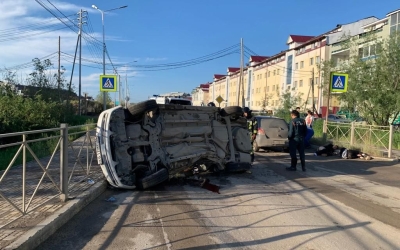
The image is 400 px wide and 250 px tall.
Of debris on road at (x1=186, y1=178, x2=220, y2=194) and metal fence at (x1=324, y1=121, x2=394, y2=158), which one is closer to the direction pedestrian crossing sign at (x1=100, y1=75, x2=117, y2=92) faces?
the debris on road

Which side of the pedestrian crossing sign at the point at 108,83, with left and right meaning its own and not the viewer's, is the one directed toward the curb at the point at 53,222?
front

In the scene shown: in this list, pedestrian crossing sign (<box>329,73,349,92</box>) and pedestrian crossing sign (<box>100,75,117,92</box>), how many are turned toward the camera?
2

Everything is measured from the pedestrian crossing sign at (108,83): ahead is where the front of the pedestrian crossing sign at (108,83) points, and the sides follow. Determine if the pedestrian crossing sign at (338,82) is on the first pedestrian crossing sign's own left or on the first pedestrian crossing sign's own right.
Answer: on the first pedestrian crossing sign's own left

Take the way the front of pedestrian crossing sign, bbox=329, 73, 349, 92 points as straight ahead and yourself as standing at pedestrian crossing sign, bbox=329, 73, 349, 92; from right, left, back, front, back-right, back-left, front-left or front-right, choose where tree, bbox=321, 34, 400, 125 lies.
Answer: back-left

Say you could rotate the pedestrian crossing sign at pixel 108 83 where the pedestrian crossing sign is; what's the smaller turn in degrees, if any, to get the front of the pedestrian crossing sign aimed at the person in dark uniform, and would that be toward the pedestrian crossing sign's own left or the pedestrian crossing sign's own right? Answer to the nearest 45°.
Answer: approximately 45° to the pedestrian crossing sign's own left

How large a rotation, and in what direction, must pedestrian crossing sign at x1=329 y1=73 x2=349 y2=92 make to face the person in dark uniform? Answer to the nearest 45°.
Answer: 0° — it already faces them

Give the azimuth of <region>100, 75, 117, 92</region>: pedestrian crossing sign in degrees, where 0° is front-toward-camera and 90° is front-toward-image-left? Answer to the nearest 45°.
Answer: approximately 0°

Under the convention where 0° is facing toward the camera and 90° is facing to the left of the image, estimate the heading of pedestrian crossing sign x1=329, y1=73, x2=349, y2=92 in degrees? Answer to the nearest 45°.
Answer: approximately 0°

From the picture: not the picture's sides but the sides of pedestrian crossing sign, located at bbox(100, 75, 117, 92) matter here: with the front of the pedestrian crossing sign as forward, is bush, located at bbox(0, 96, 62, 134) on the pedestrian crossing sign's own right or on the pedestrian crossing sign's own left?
on the pedestrian crossing sign's own right

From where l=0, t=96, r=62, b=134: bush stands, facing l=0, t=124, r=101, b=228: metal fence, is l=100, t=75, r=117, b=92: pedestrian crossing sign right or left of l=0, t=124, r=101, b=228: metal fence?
left

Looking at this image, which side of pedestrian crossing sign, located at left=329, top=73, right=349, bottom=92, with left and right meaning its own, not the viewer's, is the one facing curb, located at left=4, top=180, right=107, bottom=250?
front

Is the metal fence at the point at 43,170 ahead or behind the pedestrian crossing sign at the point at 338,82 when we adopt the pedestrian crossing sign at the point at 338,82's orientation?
ahead
